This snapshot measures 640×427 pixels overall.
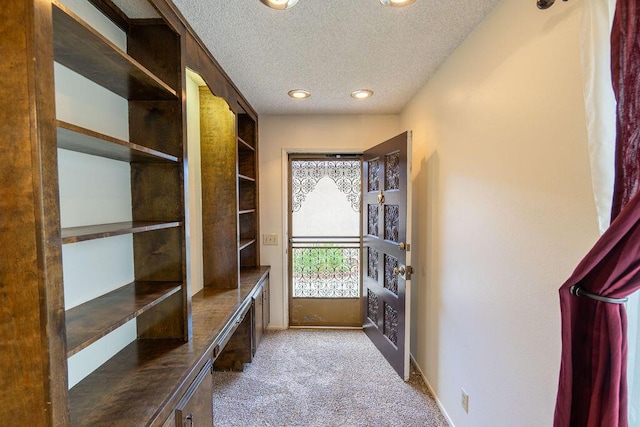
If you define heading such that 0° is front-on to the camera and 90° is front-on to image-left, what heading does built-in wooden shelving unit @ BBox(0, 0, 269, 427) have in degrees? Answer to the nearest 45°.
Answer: approximately 315°

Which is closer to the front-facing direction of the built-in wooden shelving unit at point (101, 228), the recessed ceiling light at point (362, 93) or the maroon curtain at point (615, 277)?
the maroon curtain

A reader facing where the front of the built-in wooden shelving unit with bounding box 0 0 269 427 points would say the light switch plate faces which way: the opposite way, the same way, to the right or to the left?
to the right

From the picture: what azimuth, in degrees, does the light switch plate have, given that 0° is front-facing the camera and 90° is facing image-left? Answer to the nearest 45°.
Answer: approximately 0°
